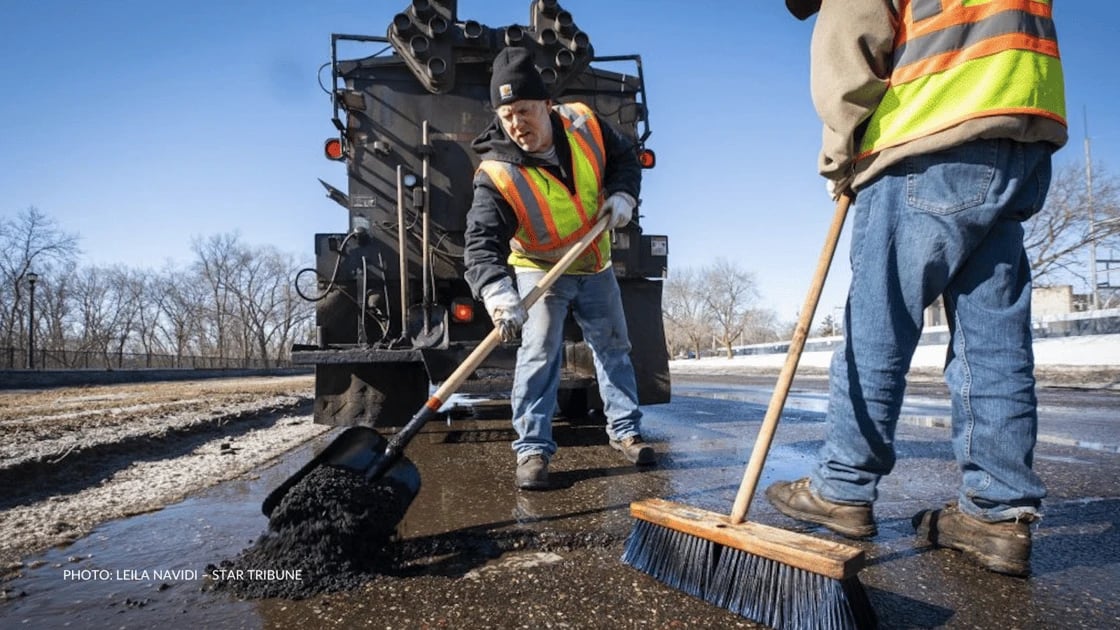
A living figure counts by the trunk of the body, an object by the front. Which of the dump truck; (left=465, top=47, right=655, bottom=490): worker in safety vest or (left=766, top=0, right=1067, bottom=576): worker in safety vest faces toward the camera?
(left=465, top=47, right=655, bottom=490): worker in safety vest

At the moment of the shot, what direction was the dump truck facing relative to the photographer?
facing away from the viewer

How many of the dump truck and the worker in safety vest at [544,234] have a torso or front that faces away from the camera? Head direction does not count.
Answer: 1

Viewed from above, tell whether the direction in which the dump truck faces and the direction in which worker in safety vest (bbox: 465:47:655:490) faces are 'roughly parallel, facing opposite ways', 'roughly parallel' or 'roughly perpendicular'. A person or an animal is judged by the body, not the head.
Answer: roughly parallel, facing opposite ways

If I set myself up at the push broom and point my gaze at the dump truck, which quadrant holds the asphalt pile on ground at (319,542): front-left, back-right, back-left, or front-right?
front-left

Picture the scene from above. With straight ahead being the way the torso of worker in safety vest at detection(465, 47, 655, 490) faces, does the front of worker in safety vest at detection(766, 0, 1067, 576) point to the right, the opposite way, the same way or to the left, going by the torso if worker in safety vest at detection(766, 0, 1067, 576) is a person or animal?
the opposite way

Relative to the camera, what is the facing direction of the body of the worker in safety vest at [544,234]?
toward the camera

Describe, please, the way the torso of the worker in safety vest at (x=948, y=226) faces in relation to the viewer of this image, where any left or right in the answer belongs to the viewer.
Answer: facing away from the viewer and to the left of the viewer

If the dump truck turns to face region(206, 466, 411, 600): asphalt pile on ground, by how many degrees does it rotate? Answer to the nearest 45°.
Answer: approximately 180°

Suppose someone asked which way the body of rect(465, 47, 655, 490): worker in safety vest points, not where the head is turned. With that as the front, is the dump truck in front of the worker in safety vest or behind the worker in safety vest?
behind

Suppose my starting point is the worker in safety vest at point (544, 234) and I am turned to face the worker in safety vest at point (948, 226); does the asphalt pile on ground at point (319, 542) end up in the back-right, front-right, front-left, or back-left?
front-right

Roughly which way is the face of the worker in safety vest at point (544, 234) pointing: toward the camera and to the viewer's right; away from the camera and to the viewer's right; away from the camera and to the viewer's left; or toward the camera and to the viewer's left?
toward the camera and to the viewer's left

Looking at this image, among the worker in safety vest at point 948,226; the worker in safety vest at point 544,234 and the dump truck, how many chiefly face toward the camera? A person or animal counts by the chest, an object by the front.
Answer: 1

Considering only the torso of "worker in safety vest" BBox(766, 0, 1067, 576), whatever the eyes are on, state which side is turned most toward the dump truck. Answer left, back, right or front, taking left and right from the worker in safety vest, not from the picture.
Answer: front

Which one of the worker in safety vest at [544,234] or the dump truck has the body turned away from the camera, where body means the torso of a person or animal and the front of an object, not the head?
the dump truck

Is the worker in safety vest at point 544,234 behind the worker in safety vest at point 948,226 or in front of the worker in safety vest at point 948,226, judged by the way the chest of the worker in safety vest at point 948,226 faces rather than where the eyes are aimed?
in front
